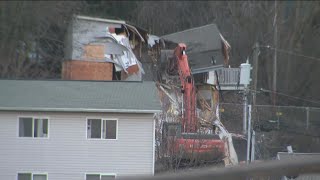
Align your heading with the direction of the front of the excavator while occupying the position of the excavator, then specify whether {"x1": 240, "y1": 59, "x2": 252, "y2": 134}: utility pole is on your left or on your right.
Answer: on your right

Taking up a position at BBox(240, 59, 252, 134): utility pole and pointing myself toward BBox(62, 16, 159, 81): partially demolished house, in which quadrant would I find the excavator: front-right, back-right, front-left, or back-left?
front-left

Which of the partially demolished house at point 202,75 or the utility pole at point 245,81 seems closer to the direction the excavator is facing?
the partially demolished house

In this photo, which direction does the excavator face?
away from the camera

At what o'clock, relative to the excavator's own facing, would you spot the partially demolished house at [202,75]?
The partially demolished house is roughly at 12 o'clock from the excavator.

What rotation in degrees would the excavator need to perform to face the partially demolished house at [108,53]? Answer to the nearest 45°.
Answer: approximately 45° to its left
